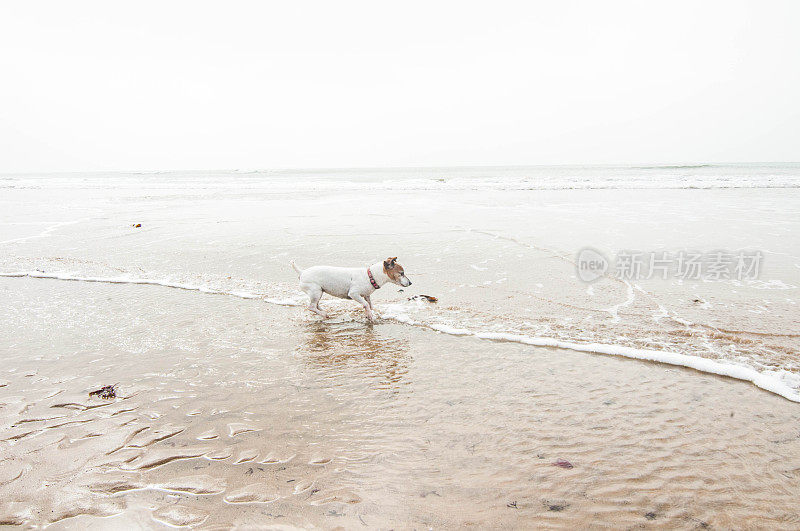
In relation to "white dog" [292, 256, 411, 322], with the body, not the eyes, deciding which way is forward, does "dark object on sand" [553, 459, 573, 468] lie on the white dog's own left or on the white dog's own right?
on the white dog's own right

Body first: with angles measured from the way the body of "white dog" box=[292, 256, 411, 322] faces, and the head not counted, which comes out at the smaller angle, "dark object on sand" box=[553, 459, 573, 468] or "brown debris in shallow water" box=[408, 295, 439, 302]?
the brown debris in shallow water

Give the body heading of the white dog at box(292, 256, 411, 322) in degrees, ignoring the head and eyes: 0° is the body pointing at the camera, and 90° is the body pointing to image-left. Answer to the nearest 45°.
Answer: approximately 270°

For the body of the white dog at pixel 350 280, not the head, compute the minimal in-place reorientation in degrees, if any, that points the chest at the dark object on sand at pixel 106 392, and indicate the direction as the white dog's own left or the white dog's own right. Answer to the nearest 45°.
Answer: approximately 135° to the white dog's own right
